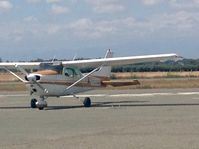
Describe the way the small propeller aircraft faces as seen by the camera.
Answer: facing the viewer and to the left of the viewer
